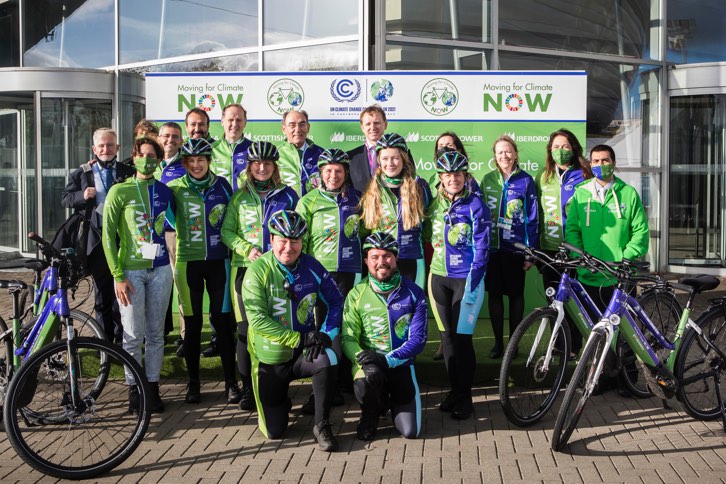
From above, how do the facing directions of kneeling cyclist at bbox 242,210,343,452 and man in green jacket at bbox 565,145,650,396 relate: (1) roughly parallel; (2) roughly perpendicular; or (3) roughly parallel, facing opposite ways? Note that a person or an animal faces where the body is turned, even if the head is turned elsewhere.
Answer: roughly parallel

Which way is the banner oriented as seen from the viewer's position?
toward the camera

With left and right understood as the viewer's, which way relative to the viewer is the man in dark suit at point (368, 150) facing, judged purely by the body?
facing the viewer

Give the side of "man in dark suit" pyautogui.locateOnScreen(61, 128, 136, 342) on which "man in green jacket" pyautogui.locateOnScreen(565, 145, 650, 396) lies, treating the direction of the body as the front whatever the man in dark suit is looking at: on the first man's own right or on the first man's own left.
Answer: on the first man's own left

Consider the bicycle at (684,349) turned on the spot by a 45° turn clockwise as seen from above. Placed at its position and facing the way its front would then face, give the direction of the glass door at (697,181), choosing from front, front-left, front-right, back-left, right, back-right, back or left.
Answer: right

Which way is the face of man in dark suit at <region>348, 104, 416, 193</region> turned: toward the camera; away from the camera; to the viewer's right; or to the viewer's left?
toward the camera

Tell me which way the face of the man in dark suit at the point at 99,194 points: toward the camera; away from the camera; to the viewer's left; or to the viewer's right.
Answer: toward the camera

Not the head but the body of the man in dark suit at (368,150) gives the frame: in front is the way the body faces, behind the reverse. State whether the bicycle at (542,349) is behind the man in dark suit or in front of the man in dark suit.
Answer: in front

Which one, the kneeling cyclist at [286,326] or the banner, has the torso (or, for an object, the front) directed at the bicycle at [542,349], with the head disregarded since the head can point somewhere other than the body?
the banner

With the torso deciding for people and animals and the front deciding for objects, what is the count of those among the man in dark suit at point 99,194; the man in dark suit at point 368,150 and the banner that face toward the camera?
3

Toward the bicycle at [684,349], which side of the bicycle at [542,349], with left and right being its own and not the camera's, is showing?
left

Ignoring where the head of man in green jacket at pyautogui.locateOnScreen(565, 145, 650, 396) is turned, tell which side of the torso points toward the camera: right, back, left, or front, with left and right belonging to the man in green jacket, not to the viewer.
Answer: front

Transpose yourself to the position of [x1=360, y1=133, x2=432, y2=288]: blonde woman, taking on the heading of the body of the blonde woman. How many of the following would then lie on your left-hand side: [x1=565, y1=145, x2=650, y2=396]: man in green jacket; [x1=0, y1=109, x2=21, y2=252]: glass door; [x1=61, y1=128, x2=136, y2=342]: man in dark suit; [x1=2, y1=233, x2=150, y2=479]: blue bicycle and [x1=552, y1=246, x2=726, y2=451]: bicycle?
2

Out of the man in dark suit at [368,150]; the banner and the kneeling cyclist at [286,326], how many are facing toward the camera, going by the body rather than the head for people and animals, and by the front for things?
3

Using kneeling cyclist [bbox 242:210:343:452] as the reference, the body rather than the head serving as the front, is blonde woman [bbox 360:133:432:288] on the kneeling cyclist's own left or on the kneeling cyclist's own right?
on the kneeling cyclist's own left

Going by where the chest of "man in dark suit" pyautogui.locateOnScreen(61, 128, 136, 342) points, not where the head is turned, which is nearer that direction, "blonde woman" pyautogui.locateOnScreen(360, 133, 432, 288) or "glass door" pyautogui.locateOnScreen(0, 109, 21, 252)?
the blonde woman

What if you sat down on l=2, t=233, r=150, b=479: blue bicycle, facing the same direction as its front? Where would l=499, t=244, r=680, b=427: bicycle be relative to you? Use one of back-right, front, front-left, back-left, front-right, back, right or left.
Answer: front-left

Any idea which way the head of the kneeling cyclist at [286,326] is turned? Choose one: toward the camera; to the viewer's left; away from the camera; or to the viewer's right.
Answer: toward the camera

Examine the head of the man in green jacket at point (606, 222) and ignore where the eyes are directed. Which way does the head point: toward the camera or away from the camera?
toward the camera
